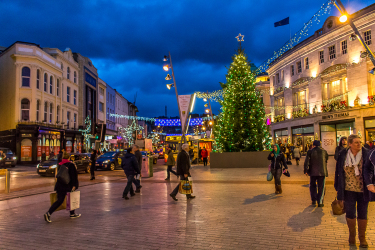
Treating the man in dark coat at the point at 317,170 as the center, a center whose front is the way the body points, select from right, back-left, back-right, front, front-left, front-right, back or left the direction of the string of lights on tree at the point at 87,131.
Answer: front-left

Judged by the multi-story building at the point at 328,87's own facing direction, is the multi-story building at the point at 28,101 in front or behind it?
in front

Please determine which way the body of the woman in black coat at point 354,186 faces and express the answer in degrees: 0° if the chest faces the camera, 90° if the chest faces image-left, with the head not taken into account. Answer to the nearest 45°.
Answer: approximately 0°

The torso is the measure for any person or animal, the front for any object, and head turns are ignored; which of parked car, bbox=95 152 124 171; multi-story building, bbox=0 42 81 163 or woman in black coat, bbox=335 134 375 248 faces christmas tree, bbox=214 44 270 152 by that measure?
the multi-story building

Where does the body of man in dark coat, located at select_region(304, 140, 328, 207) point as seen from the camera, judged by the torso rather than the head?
away from the camera

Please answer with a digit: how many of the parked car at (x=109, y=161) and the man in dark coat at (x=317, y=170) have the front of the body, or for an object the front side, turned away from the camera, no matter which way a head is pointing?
1

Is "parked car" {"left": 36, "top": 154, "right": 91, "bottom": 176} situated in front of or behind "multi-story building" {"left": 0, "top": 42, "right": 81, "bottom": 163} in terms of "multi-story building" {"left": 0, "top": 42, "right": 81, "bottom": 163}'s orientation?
in front
